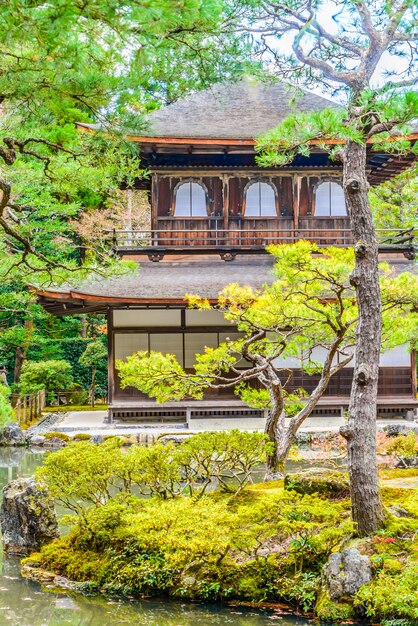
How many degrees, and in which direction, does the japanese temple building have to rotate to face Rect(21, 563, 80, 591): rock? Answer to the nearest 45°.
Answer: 0° — it already faces it

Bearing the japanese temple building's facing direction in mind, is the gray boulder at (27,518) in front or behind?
in front

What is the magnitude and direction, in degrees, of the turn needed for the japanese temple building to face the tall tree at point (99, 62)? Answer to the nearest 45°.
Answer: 0° — it already faces it

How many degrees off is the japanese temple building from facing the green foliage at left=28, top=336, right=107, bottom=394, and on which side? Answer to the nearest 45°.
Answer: approximately 135° to its right

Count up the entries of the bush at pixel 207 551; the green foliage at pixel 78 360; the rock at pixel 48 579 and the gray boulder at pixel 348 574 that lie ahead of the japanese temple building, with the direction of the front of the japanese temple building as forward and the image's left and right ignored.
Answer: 3

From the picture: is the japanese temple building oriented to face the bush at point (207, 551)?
yes

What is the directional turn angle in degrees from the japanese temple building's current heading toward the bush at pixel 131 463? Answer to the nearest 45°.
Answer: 0° — it already faces it

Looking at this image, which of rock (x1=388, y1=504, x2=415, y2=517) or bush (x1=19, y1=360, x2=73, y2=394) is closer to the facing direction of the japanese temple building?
the rock

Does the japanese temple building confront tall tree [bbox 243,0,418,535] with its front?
yes

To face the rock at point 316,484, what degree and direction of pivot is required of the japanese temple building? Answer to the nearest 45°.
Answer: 0° — it already faces it

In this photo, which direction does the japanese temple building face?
toward the camera

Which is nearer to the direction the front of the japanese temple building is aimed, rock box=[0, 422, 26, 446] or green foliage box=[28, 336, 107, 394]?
the rock
